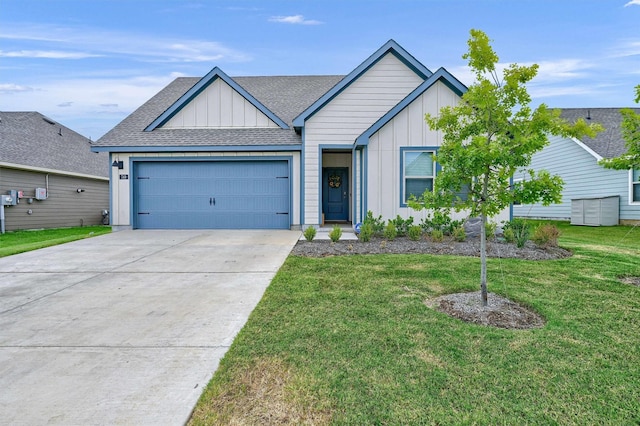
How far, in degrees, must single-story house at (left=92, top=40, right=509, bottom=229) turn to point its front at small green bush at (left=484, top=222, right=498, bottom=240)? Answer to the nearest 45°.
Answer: approximately 45° to its left

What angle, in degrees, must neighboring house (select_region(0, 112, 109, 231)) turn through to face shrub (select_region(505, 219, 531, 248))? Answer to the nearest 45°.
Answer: approximately 90° to its left

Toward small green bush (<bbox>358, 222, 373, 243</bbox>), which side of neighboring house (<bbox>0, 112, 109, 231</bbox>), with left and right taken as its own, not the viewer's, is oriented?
left

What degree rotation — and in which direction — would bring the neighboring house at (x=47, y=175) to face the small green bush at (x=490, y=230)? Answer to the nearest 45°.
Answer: approximately 90° to its left

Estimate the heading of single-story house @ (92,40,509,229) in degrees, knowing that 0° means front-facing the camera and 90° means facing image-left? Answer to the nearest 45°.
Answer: approximately 0°

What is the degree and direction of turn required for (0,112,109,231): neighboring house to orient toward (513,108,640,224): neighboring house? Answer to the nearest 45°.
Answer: approximately 90° to its left

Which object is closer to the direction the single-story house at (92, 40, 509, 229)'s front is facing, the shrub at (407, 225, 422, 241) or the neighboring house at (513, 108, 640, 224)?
the shrub

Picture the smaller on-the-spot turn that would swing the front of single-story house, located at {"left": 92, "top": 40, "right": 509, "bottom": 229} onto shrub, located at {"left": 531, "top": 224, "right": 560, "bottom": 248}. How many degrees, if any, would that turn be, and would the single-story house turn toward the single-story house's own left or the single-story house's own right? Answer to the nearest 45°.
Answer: approximately 45° to the single-story house's own left

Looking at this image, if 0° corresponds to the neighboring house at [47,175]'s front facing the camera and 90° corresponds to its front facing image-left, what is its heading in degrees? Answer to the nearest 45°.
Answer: approximately 45°

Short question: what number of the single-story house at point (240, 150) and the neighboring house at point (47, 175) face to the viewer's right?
0

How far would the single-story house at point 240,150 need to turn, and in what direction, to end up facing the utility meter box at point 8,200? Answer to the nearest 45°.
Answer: approximately 90° to its right
